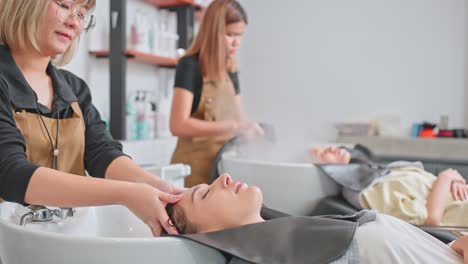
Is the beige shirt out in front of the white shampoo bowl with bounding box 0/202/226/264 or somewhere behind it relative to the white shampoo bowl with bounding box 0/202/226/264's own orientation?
in front

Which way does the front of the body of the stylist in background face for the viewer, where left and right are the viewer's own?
facing the viewer and to the right of the viewer

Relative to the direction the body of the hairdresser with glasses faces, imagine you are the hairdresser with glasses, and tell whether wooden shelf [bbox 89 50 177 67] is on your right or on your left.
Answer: on your left

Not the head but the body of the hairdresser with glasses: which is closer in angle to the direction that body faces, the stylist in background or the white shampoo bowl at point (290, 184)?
the white shampoo bowl

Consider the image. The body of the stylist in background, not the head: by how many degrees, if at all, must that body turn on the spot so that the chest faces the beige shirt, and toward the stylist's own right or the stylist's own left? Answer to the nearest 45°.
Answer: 0° — they already face it

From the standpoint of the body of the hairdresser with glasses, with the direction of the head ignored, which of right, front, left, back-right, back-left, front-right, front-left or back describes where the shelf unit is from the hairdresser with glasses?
back-left

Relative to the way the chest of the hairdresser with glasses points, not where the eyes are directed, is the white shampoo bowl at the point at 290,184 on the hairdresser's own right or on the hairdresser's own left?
on the hairdresser's own left

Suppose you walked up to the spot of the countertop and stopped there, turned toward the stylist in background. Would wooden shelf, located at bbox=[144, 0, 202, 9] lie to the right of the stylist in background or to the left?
right

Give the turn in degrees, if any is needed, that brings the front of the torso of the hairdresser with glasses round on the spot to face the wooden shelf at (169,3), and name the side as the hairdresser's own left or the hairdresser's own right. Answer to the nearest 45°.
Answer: approximately 135° to the hairdresser's own left

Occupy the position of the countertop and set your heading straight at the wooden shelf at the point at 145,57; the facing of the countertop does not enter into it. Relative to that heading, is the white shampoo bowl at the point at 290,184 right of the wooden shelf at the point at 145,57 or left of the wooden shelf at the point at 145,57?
left

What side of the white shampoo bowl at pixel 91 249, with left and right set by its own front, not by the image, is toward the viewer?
right

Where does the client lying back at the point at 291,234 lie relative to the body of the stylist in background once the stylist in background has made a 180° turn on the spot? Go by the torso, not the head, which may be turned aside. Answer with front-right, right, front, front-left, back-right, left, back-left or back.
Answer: back-left
